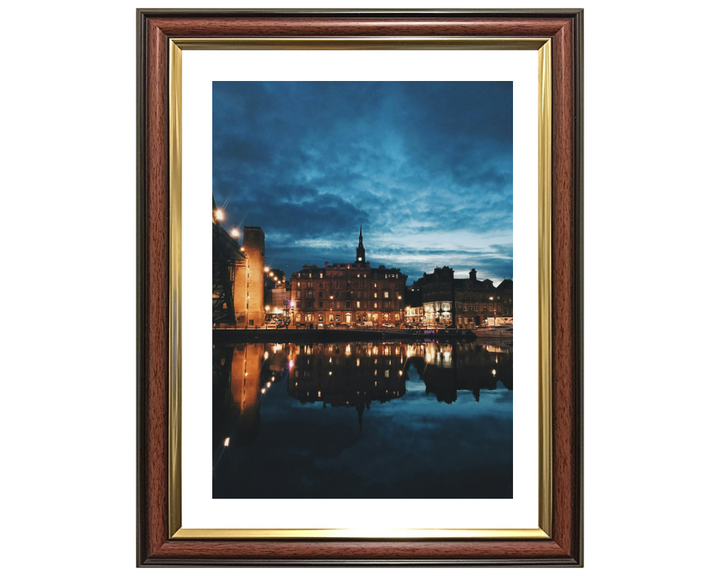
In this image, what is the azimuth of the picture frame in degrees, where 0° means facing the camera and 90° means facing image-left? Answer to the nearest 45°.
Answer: approximately 0°
